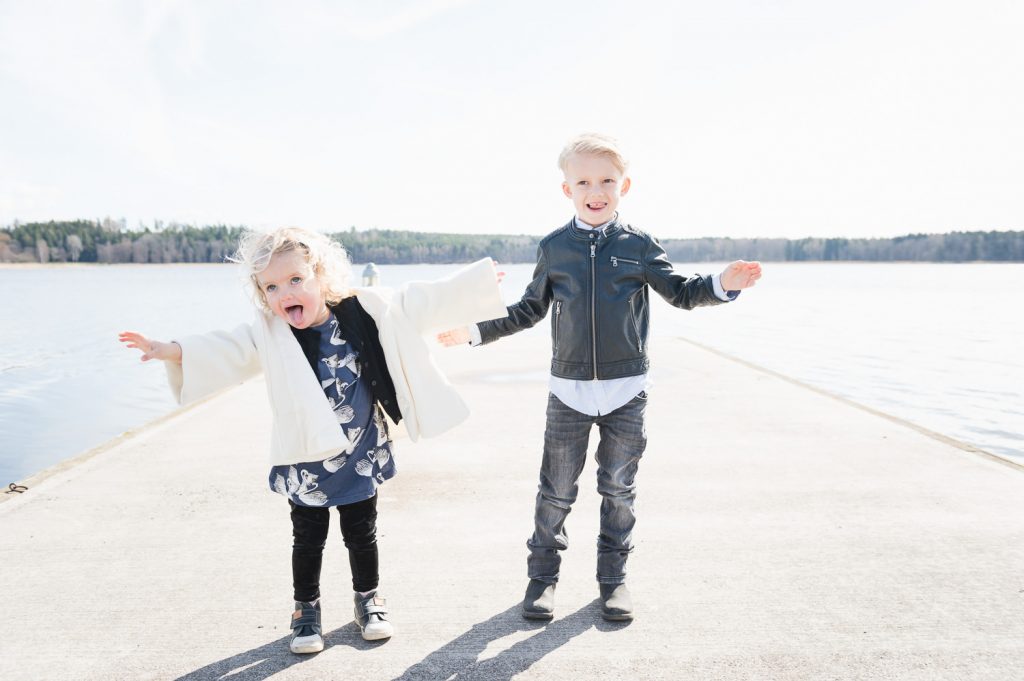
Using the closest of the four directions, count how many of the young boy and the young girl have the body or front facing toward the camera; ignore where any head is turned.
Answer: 2

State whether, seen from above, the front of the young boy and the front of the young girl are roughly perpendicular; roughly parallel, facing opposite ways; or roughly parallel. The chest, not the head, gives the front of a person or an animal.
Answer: roughly parallel

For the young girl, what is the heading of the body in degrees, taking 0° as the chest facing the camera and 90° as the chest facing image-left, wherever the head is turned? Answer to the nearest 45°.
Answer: approximately 0°

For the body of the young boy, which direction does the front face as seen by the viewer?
toward the camera

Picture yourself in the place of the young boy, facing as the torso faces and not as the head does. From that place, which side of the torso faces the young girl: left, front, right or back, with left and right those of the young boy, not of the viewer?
right

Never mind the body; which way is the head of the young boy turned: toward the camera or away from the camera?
toward the camera

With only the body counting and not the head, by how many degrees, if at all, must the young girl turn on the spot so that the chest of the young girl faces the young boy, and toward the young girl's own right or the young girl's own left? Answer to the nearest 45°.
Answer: approximately 90° to the young girl's own left
